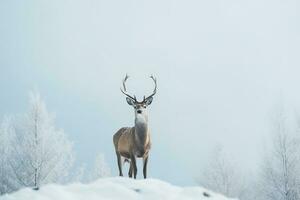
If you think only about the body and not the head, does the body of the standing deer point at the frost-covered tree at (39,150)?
no

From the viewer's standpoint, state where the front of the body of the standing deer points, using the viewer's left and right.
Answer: facing the viewer and to the right of the viewer

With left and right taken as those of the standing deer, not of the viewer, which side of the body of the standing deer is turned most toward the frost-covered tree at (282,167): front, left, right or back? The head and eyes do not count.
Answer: left

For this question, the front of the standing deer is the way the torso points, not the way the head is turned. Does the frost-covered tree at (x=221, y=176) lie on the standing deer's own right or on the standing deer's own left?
on the standing deer's own left

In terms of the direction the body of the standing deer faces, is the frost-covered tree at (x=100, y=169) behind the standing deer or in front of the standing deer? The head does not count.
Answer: behind

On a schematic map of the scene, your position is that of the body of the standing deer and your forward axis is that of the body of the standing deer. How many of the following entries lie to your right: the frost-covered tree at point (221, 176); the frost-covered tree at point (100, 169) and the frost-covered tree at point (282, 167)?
0
